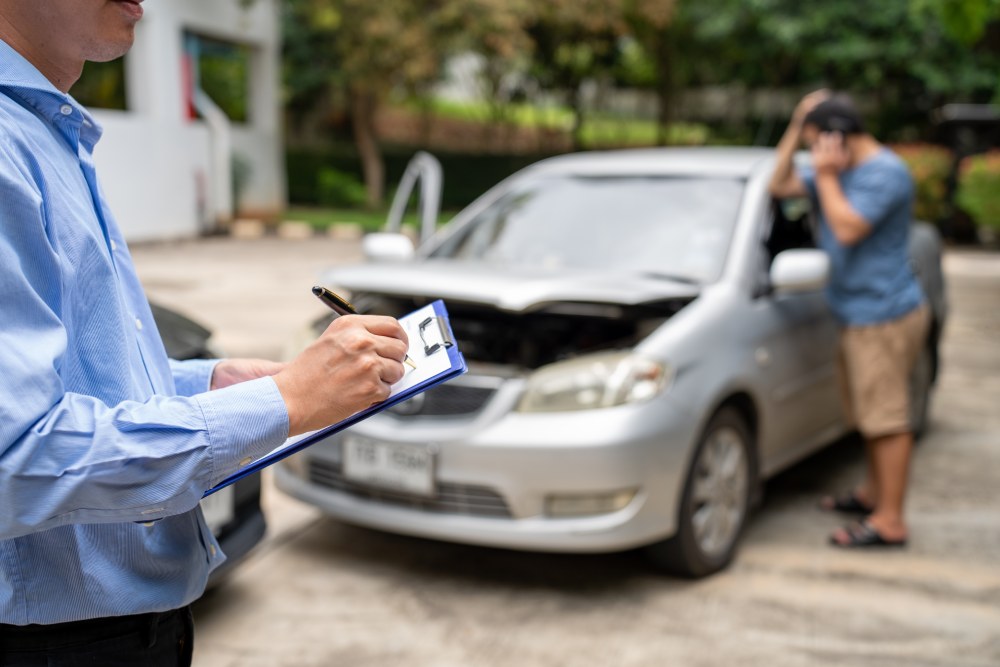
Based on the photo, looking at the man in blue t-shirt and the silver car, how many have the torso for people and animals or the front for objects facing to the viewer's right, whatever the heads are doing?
0

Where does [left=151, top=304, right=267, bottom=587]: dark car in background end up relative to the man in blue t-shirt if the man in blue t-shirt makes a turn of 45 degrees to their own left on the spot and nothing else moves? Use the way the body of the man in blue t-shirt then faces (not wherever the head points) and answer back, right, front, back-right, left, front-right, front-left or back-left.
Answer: front

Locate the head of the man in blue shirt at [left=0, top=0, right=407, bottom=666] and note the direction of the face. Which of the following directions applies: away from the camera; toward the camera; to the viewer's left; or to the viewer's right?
to the viewer's right

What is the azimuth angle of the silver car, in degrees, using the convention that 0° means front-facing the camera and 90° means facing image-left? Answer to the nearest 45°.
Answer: approximately 45°

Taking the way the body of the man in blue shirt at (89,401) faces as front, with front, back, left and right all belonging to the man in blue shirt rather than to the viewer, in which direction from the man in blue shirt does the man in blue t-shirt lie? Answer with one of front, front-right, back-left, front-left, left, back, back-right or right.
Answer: front-left

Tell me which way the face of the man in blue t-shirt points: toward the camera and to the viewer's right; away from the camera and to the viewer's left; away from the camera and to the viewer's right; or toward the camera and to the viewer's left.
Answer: toward the camera and to the viewer's left

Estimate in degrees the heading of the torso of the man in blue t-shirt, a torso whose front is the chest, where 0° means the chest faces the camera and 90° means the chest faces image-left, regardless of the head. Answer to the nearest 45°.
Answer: approximately 90°

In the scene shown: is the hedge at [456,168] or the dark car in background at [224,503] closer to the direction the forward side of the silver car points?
the dark car in background

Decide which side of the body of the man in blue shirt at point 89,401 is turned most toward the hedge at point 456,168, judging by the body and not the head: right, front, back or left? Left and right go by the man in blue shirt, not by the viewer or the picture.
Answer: left

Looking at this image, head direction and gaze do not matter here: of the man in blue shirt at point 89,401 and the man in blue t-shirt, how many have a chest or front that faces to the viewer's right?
1

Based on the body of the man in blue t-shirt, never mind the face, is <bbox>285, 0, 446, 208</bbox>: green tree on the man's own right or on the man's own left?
on the man's own right

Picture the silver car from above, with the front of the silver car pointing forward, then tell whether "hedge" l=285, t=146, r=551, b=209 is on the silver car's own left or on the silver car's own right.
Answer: on the silver car's own right

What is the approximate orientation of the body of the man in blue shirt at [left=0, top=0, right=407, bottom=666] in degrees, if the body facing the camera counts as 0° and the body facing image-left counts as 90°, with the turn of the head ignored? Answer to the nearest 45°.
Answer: approximately 270°

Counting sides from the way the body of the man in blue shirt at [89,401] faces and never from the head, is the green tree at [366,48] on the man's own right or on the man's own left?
on the man's own left
